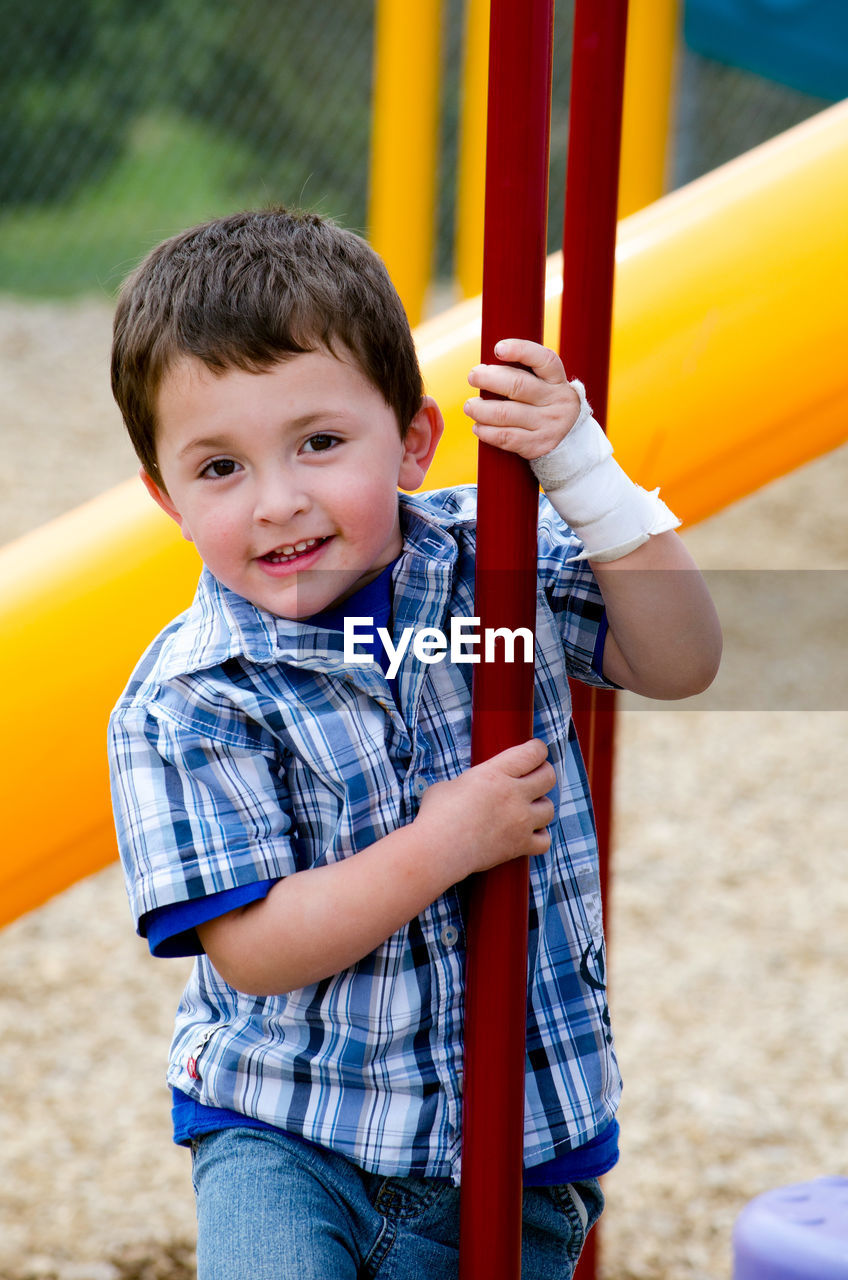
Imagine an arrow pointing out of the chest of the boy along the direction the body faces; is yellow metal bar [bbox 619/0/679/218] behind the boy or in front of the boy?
behind

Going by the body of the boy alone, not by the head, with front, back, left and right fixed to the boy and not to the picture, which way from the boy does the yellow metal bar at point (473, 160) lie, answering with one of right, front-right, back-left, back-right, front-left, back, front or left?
back

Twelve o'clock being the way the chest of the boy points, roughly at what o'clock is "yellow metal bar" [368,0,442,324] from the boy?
The yellow metal bar is roughly at 6 o'clock from the boy.

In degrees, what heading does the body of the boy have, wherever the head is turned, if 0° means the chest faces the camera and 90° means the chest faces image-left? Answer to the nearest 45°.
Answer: approximately 0°
